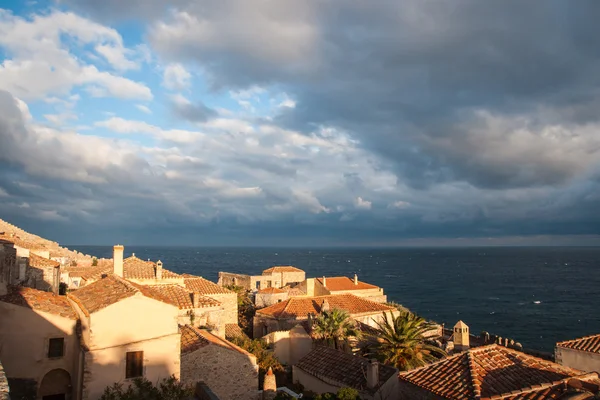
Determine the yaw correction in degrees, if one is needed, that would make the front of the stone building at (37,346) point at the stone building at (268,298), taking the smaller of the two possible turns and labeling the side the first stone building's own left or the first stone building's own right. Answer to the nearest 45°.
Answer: approximately 135° to the first stone building's own left

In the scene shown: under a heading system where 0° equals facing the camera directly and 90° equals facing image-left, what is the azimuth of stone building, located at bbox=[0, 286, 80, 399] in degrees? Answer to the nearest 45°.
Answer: approximately 0°

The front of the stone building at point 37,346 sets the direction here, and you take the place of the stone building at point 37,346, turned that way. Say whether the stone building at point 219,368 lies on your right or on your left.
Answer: on your left

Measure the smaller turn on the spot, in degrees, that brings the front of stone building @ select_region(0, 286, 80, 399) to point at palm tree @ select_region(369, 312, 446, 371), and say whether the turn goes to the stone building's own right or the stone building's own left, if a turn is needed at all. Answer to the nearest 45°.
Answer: approximately 90° to the stone building's own left

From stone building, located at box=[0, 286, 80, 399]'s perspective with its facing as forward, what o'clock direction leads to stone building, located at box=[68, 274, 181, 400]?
stone building, located at box=[68, 274, 181, 400] is roughly at 10 o'clock from stone building, located at box=[0, 286, 80, 399].

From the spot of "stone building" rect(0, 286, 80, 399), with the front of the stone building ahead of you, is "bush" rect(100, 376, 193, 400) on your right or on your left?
on your left

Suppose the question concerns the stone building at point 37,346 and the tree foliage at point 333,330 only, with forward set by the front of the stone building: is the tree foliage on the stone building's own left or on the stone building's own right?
on the stone building's own left

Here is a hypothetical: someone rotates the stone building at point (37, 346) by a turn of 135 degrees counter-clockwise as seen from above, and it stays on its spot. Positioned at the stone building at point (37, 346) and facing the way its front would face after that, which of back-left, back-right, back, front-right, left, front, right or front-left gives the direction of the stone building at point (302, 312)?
front
